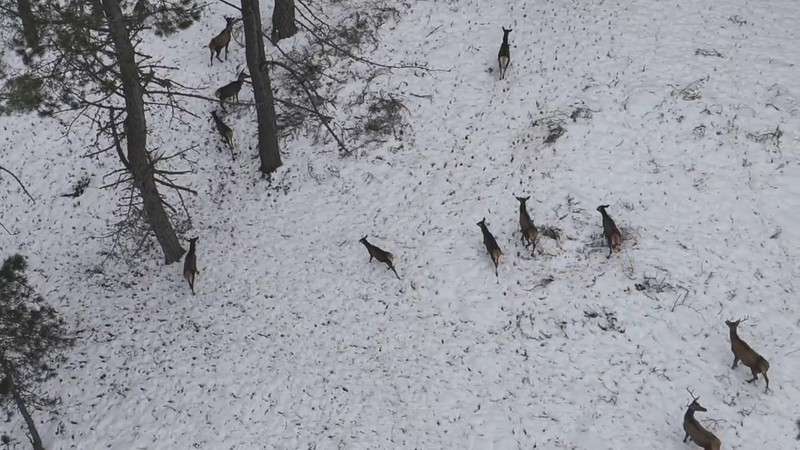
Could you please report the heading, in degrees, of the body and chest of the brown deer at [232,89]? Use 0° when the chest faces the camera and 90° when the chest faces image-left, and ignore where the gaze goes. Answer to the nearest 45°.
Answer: approximately 225°

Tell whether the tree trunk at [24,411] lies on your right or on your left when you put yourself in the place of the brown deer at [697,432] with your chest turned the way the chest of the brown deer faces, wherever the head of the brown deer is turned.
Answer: on your left

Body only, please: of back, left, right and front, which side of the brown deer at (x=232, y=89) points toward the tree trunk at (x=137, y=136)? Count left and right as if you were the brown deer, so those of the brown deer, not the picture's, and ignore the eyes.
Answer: back

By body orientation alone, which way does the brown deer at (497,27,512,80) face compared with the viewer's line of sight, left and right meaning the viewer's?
facing away from the viewer

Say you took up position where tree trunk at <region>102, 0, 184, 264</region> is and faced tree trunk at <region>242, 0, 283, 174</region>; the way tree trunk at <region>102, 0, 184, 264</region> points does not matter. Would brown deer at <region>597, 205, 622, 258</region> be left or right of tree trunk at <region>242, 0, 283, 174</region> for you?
right

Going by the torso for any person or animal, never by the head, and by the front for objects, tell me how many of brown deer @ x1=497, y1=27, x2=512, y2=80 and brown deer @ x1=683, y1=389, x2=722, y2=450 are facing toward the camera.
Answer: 0

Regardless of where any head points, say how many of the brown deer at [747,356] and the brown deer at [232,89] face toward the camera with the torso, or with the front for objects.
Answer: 0
